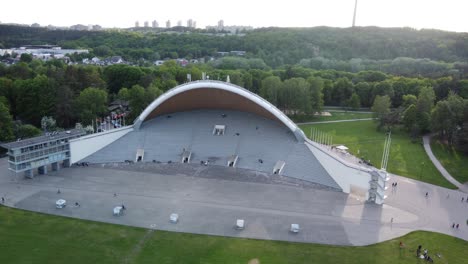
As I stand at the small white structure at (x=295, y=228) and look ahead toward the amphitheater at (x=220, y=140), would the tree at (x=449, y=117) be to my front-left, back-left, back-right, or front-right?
front-right

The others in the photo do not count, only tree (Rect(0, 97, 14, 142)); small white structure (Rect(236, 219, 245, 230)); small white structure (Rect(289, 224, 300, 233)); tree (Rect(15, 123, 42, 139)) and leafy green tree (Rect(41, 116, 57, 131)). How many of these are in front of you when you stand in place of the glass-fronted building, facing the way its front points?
2

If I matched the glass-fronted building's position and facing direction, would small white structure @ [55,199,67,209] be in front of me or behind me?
in front

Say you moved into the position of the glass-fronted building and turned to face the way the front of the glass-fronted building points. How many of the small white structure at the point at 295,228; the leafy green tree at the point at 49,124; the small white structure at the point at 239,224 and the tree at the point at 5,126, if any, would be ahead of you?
2

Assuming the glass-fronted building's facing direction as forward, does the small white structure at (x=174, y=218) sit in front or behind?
in front

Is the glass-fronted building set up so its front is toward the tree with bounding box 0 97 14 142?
no

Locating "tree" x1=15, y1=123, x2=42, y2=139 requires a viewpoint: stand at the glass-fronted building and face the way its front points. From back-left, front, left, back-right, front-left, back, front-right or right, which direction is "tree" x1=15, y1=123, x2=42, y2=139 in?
back-left

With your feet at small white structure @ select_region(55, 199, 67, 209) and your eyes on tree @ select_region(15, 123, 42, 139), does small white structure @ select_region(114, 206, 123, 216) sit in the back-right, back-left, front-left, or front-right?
back-right

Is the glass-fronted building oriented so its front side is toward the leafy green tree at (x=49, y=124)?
no
